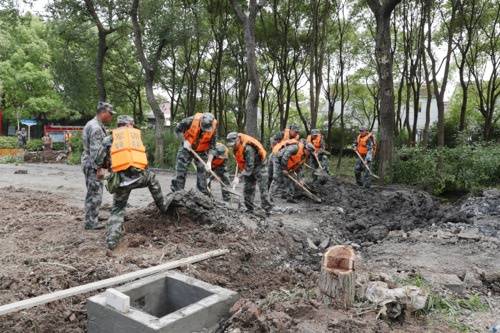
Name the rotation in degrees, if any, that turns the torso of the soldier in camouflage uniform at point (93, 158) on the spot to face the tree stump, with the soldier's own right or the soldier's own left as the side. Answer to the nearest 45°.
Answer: approximately 45° to the soldier's own right

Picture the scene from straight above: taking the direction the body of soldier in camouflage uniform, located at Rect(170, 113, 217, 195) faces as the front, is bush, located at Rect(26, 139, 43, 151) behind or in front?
behind

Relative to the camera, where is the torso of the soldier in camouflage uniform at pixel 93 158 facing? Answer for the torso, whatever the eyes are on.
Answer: to the viewer's right

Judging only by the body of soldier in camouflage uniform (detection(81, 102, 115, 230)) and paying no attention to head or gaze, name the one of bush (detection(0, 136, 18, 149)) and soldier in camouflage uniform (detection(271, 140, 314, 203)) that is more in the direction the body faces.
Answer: the soldier in camouflage uniform

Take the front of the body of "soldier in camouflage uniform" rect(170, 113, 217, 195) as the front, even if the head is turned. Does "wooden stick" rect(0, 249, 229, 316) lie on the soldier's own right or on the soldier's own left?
on the soldier's own right

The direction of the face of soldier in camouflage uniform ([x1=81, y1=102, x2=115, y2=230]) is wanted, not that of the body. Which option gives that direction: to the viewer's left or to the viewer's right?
to the viewer's right

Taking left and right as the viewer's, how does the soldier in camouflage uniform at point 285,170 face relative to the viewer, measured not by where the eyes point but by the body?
facing to the right of the viewer
